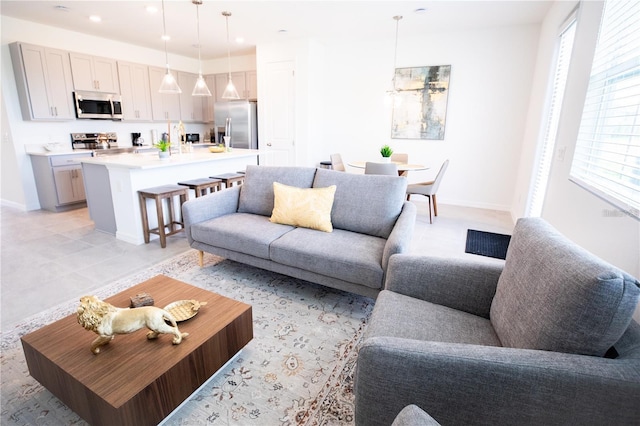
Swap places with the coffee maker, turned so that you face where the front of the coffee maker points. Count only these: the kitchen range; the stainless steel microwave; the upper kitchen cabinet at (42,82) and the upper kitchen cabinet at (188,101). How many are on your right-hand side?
3

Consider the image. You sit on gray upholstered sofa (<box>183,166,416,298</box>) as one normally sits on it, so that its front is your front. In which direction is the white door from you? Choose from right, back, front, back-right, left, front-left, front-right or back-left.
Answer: back-right

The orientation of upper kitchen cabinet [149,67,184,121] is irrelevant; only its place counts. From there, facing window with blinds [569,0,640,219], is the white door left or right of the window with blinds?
left

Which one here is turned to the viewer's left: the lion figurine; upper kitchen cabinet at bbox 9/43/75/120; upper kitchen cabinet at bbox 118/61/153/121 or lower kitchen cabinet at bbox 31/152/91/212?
the lion figurine

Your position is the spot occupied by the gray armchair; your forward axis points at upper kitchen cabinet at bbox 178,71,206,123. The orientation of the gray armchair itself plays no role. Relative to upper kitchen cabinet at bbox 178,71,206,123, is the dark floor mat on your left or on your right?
right

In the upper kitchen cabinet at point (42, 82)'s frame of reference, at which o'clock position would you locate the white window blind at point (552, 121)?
The white window blind is roughly at 12 o'clock from the upper kitchen cabinet.

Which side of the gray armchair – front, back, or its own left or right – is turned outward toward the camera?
left

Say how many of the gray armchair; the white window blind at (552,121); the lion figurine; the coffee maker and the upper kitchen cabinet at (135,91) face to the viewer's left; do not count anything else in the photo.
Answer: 3

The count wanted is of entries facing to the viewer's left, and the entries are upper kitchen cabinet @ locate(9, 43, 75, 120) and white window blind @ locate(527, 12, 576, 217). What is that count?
1

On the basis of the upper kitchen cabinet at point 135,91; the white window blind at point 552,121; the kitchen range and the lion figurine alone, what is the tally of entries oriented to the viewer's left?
2

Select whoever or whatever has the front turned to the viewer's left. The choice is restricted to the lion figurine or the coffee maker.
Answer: the lion figurine

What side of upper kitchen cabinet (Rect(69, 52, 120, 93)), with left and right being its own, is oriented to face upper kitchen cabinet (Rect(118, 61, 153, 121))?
left

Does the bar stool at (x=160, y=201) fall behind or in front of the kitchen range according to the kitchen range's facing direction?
in front

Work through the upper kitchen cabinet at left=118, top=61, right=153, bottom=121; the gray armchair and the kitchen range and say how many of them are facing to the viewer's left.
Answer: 1

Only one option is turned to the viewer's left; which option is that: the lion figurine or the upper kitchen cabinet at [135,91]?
the lion figurine

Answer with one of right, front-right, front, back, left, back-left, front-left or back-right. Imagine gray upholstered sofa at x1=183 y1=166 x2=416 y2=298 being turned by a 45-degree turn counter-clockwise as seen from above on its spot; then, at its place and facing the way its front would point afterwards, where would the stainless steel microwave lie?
back-right

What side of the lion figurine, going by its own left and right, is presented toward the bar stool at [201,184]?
right

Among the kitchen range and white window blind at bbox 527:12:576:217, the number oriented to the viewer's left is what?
1

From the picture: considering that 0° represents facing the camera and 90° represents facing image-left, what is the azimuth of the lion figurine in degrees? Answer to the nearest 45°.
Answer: approximately 90°

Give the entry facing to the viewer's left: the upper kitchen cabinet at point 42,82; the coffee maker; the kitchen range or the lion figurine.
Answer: the lion figurine

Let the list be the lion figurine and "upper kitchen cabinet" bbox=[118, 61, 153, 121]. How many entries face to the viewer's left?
1

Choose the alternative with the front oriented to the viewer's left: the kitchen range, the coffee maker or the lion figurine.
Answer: the lion figurine
